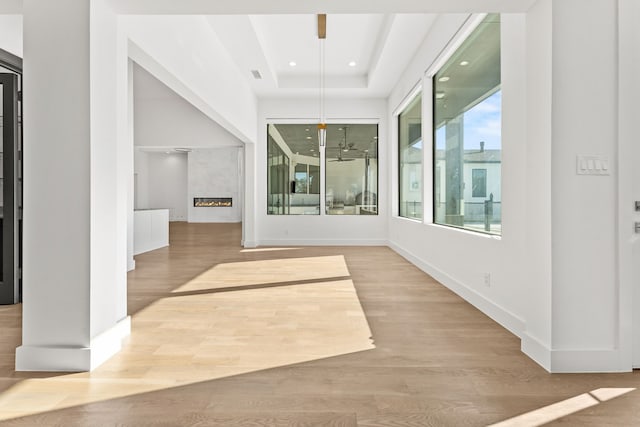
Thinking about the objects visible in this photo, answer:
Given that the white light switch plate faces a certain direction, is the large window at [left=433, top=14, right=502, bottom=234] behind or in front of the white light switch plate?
behind

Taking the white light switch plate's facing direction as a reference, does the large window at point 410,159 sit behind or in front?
behind

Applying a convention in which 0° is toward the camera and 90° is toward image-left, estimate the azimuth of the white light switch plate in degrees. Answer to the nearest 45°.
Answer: approximately 0°

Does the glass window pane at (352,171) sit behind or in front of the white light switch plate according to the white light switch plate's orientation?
behind
